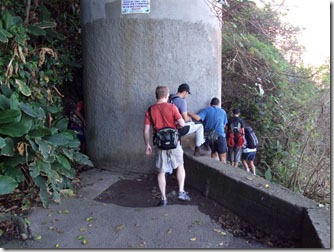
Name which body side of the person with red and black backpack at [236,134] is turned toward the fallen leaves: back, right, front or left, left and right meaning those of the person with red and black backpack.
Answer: back

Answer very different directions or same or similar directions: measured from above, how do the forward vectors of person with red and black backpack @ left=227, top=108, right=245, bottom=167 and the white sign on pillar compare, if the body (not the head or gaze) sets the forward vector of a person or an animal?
very different directions

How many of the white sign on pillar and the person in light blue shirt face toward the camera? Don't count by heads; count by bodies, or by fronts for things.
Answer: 1

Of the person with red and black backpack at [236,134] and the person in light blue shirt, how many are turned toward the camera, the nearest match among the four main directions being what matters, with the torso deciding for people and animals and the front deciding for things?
0

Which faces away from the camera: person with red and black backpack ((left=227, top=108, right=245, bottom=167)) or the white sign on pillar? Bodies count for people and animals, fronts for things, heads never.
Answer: the person with red and black backpack

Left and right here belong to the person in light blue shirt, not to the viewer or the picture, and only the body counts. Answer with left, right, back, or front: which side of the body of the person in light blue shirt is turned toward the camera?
back

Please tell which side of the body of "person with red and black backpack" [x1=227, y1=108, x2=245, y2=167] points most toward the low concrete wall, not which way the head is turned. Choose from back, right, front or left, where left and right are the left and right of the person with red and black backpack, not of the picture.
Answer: back

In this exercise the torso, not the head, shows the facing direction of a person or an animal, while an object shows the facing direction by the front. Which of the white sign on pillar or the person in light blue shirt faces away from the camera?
the person in light blue shirt

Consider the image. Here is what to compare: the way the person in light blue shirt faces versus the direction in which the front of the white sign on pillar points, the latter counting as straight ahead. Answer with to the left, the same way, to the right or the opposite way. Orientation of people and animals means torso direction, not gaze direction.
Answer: the opposite way

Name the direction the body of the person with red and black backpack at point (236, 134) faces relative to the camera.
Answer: away from the camera

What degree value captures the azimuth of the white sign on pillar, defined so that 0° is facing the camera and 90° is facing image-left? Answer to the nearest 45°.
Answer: approximately 0°
